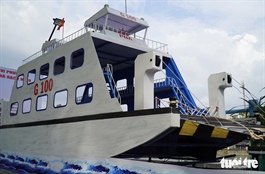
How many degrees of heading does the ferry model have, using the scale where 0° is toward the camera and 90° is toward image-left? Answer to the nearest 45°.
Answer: approximately 315°
